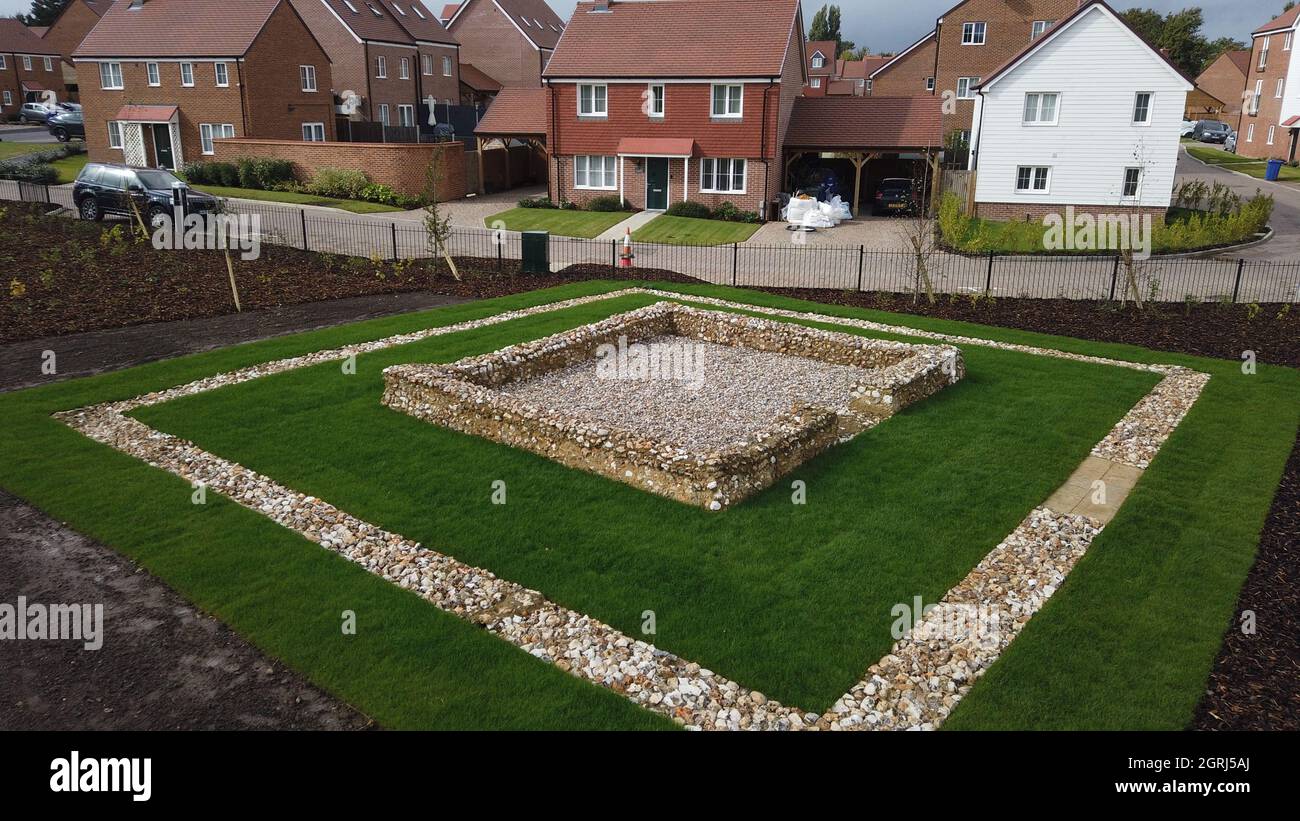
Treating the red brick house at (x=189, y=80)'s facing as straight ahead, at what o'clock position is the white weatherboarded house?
The white weatherboarded house is roughly at 9 o'clock from the red brick house.

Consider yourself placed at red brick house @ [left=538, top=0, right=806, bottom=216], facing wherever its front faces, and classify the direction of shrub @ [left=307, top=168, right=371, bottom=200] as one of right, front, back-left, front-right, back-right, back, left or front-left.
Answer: right

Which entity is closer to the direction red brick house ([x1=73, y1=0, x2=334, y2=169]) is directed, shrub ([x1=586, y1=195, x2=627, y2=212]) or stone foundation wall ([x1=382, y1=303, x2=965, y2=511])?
the stone foundation wall

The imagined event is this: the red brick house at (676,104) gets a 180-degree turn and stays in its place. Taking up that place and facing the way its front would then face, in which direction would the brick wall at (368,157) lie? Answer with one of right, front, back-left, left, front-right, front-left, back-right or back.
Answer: left

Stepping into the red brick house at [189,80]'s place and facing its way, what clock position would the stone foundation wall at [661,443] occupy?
The stone foundation wall is roughly at 10 o'clock from the red brick house.

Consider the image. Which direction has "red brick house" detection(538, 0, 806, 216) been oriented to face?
toward the camera

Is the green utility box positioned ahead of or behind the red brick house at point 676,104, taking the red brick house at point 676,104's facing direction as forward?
ahead

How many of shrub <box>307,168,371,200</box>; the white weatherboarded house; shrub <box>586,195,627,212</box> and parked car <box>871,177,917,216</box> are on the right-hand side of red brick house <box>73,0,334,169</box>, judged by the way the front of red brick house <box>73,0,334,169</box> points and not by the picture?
0

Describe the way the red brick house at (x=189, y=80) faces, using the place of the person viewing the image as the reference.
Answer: facing the viewer and to the left of the viewer

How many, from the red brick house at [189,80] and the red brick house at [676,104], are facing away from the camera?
0

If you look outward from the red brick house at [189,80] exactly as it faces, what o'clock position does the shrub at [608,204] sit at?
The shrub is roughly at 9 o'clock from the red brick house.

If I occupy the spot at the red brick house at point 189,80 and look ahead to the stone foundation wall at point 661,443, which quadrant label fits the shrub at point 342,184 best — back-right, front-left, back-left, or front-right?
front-left

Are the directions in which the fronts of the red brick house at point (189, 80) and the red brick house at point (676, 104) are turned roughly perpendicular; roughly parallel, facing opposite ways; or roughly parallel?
roughly parallel

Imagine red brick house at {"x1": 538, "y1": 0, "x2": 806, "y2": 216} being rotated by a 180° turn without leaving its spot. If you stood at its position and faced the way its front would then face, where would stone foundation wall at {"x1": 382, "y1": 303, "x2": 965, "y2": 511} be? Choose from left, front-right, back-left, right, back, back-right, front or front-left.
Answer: back

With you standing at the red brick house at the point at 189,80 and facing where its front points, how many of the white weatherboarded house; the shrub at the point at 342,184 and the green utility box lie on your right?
0
